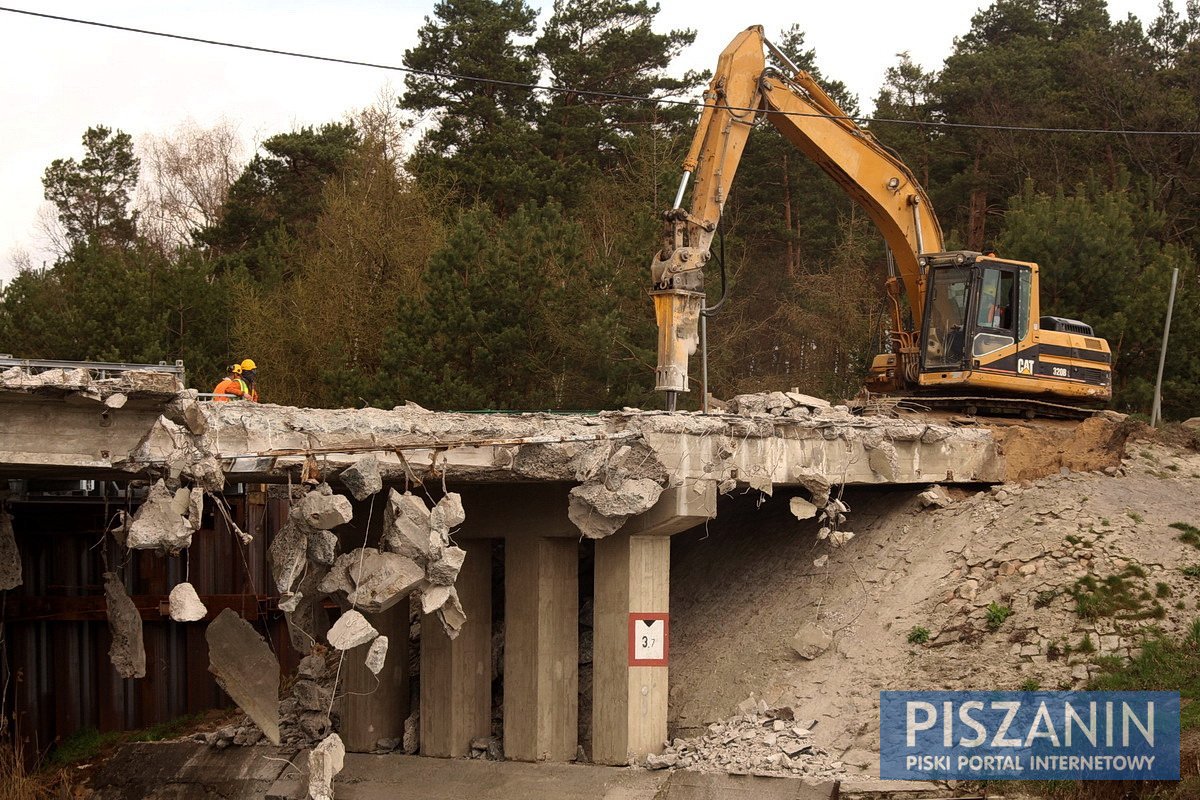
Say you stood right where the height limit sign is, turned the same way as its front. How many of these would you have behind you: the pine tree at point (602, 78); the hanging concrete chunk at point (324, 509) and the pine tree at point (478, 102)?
2

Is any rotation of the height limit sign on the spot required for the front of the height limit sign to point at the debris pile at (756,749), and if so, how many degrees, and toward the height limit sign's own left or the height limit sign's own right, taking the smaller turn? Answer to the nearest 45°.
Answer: approximately 45° to the height limit sign's own left

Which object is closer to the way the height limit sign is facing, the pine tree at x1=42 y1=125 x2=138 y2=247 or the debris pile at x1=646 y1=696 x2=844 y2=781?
the debris pile

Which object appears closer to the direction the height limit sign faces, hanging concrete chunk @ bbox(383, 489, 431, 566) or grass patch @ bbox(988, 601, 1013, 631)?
the hanging concrete chunk

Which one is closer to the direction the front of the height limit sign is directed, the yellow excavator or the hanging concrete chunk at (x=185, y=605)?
the hanging concrete chunk

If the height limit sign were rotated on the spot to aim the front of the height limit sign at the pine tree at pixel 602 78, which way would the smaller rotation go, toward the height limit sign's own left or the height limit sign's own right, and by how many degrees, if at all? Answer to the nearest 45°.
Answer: approximately 180°

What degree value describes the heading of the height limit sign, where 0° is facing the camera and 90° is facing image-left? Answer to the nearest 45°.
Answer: approximately 0°

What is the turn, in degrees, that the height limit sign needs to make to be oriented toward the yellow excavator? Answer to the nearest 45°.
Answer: approximately 135° to its left

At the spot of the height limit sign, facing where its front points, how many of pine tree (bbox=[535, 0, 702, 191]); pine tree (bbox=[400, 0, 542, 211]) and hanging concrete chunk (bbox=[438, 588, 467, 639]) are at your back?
2

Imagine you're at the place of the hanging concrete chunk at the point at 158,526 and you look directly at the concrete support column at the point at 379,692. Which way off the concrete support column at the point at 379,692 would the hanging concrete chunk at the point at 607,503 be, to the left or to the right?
right
